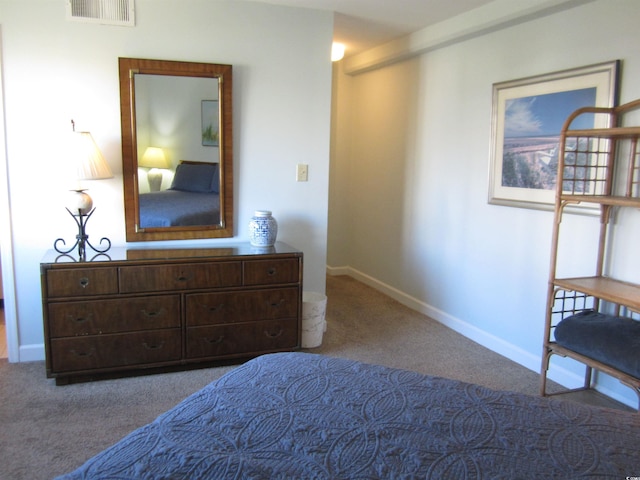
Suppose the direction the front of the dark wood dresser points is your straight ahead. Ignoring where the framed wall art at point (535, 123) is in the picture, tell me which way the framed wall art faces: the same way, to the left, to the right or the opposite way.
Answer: to the right

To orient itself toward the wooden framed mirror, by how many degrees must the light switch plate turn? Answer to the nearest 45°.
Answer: approximately 90° to its right

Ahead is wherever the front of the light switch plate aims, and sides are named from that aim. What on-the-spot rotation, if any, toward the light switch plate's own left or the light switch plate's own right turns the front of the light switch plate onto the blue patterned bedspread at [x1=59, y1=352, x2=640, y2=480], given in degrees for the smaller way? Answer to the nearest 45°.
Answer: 0° — it already faces it

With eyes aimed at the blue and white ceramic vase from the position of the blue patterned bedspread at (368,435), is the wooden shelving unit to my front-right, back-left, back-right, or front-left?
front-right

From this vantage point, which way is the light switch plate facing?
toward the camera

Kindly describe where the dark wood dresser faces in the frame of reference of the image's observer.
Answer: facing the viewer

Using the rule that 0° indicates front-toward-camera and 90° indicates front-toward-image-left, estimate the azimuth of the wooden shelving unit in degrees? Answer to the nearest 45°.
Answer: approximately 45°

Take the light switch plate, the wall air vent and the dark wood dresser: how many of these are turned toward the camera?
3

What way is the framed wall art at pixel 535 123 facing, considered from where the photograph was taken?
facing the viewer and to the left of the viewer

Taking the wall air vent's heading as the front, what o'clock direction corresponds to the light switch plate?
The light switch plate is roughly at 9 o'clock from the wall air vent.

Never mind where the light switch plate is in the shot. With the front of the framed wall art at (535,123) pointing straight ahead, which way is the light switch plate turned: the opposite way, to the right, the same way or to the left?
to the left

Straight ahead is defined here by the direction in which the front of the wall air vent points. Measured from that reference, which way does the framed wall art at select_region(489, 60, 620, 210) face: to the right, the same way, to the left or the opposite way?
to the right

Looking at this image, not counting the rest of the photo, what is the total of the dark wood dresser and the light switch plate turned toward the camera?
2

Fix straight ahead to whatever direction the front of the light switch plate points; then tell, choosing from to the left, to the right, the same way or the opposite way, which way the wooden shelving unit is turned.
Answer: to the right
